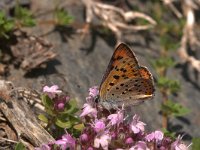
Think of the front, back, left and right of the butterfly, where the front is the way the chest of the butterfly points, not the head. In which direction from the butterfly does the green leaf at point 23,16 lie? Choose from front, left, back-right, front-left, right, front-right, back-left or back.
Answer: front-right

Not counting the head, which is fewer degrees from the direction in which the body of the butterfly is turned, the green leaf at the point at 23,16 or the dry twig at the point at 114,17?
the green leaf

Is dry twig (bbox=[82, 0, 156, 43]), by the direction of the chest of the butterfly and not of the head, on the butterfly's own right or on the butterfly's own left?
on the butterfly's own right

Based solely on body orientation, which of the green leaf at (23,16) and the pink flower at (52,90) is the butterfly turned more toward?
the pink flower

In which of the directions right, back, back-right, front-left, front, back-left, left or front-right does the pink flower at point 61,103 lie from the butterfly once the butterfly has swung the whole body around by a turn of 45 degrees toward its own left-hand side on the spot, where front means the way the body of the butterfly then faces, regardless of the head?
front-right

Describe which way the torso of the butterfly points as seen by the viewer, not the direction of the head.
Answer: to the viewer's left

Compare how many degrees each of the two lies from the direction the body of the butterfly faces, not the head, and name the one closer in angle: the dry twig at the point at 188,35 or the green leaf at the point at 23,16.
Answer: the green leaf

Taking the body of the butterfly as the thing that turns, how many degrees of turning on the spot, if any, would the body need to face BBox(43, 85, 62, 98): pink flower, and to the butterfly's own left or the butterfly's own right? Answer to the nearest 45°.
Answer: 0° — it already faces it

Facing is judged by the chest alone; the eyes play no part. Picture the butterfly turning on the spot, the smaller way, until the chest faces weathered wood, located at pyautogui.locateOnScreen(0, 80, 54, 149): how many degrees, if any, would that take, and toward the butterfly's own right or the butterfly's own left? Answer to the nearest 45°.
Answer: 0° — it already faces it

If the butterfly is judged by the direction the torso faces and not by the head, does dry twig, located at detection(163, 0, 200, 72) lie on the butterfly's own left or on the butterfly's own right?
on the butterfly's own right
